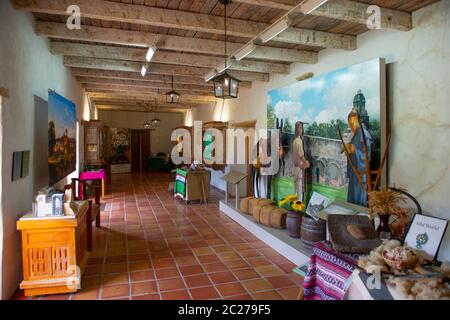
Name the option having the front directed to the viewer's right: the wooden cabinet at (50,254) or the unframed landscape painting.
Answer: the unframed landscape painting

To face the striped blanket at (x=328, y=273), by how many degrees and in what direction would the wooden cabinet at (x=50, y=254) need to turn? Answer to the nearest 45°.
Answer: approximately 45° to its left

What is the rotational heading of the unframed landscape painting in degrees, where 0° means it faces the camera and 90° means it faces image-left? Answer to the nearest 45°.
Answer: approximately 270°

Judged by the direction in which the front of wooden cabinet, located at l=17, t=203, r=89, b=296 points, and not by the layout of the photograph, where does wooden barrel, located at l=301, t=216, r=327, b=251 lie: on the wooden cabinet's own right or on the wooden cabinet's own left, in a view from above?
on the wooden cabinet's own left

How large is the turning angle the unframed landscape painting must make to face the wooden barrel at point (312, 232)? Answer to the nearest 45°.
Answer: approximately 45° to its right

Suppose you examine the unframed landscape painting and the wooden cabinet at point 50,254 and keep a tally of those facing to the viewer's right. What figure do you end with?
1

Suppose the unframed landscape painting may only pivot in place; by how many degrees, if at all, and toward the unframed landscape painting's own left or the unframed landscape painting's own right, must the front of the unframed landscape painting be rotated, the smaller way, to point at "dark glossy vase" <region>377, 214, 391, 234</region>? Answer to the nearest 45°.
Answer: approximately 45° to the unframed landscape painting's own right

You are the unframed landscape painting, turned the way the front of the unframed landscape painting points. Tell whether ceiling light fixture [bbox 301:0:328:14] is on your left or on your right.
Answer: on your right
